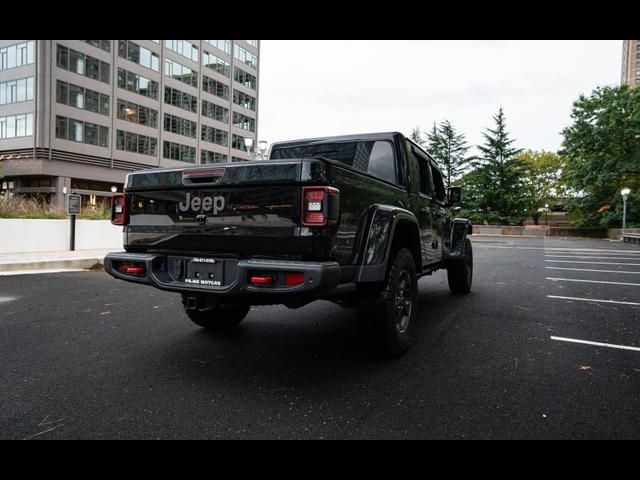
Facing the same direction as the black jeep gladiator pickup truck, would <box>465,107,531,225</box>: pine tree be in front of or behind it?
in front

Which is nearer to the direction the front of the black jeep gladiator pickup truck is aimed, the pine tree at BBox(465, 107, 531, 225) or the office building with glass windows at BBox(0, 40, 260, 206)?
the pine tree

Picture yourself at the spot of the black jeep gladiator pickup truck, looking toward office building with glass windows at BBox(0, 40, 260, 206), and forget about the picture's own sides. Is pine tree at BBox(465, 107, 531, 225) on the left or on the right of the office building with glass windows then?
right

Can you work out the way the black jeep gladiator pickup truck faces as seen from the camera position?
facing away from the viewer and to the right of the viewer

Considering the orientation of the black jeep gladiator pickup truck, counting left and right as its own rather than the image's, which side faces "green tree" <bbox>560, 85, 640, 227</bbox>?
front

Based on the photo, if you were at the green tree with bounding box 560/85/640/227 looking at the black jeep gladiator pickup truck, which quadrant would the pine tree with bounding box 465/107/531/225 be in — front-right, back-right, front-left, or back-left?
back-right
